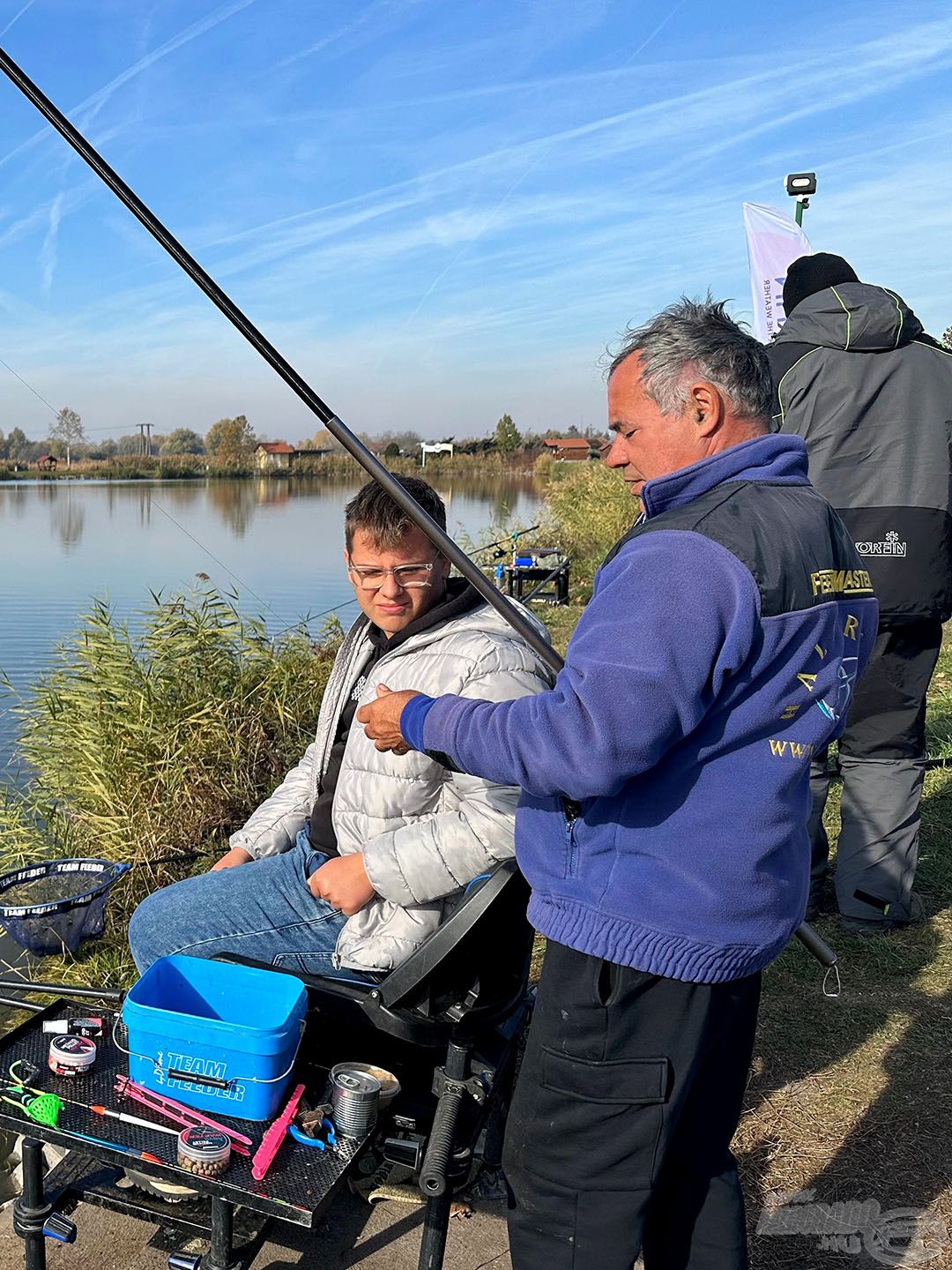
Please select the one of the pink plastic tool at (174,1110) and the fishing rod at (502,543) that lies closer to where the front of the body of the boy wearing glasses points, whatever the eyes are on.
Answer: the pink plastic tool

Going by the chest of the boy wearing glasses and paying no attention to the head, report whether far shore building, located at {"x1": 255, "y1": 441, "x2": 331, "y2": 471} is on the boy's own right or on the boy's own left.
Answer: on the boy's own right

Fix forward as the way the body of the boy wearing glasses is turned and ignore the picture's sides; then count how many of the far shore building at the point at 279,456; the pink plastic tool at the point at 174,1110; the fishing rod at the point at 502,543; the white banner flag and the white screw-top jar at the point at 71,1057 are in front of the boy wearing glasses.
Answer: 2

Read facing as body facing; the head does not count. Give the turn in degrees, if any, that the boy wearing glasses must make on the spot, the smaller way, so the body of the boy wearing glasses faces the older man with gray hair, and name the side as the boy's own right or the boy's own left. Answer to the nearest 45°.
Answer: approximately 90° to the boy's own left

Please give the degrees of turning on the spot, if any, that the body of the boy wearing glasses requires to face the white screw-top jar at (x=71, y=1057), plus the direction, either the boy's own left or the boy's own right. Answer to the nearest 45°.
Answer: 0° — they already face it

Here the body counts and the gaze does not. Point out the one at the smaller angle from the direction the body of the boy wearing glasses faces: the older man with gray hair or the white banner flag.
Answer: the older man with gray hair

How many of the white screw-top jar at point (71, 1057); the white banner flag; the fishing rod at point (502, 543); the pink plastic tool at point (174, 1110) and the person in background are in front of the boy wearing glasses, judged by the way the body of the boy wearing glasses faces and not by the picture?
2

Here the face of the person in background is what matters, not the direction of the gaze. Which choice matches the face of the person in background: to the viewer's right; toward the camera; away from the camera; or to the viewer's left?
away from the camera

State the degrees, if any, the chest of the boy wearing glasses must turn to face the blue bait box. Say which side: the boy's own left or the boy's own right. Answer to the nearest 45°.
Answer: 0° — they already face it

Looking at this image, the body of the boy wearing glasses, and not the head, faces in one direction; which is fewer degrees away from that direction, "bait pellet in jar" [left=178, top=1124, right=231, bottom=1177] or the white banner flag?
the bait pellet in jar

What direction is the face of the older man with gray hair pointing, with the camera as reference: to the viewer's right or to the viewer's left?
to the viewer's left

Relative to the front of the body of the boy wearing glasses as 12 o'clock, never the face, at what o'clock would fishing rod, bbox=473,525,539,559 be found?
The fishing rod is roughly at 5 o'clock from the boy wearing glasses.

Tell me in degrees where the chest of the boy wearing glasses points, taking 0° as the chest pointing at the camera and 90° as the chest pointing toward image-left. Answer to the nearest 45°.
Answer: approximately 45°

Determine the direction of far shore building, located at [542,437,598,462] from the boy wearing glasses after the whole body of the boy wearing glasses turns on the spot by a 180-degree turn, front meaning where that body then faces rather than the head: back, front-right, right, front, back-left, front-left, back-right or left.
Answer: front-left

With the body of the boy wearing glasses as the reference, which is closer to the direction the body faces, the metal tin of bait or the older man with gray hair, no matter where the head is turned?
the metal tin of bait
